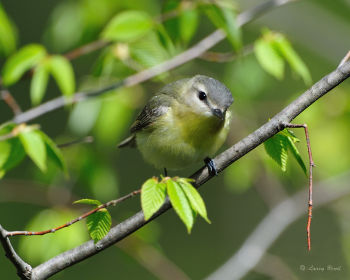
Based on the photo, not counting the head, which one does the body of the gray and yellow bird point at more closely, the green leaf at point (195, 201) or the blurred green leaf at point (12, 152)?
the green leaf at point (195, 201)

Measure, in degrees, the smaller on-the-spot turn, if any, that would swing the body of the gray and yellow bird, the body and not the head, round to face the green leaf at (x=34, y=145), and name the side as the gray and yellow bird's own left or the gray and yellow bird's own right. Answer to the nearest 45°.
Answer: approximately 90° to the gray and yellow bird's own right

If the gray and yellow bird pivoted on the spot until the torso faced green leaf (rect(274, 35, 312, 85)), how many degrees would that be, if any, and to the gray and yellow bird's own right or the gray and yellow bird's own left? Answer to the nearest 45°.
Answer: approximately 45° to the gray and yellow bird's own left

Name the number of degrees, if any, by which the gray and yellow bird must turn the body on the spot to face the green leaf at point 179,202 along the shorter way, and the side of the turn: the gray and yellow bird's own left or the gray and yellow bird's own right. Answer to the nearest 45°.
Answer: approximately 45° to the gray and yellow bird's own right

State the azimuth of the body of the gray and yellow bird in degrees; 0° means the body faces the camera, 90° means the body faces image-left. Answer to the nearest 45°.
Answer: approximately 315°

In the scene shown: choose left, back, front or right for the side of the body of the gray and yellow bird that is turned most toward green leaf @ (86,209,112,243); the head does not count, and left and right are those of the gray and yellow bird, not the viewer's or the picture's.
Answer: right

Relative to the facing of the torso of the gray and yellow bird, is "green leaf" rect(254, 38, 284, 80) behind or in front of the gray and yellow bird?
in front

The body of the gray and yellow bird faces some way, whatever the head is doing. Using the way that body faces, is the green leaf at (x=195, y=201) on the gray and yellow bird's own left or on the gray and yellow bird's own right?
on the gray and yellow bird's own right

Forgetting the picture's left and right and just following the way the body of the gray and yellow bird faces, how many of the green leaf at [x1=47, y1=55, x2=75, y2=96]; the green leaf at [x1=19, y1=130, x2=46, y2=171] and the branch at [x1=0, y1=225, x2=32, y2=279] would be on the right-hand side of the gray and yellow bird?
3

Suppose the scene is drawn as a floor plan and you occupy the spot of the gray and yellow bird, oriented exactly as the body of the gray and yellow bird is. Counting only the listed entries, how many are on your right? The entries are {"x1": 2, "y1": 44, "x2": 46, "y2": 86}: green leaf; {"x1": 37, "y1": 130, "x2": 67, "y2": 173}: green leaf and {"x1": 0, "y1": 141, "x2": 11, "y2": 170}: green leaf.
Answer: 3

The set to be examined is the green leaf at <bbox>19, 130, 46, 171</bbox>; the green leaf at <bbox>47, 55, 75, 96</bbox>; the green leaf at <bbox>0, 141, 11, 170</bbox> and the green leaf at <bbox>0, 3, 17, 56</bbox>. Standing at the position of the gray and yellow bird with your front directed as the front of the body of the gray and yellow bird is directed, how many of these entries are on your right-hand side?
4

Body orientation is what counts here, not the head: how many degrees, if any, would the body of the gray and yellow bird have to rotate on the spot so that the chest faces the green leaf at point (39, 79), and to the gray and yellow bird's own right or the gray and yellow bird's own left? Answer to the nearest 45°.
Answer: approximately 90° to the gray and yellow bird's own right

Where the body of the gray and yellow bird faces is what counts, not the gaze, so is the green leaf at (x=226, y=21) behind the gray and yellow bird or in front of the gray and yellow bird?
behind
